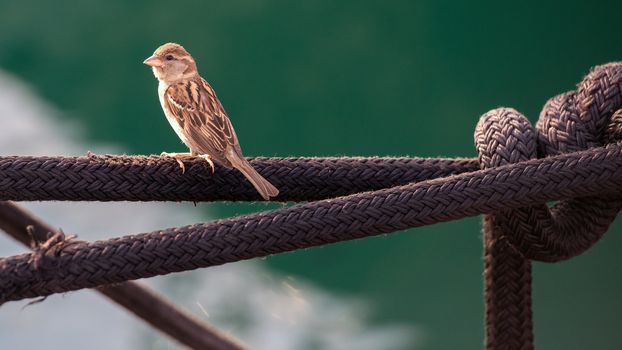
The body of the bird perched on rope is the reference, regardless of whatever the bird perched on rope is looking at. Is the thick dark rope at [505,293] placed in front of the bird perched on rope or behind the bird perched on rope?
behind

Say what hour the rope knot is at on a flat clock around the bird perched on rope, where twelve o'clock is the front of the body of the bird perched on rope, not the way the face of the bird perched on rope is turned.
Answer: The rope knot is roughly at 7 o'clock from the bird perched on rope.

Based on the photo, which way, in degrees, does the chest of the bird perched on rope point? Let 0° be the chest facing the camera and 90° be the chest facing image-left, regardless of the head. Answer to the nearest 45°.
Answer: approximately 90°
